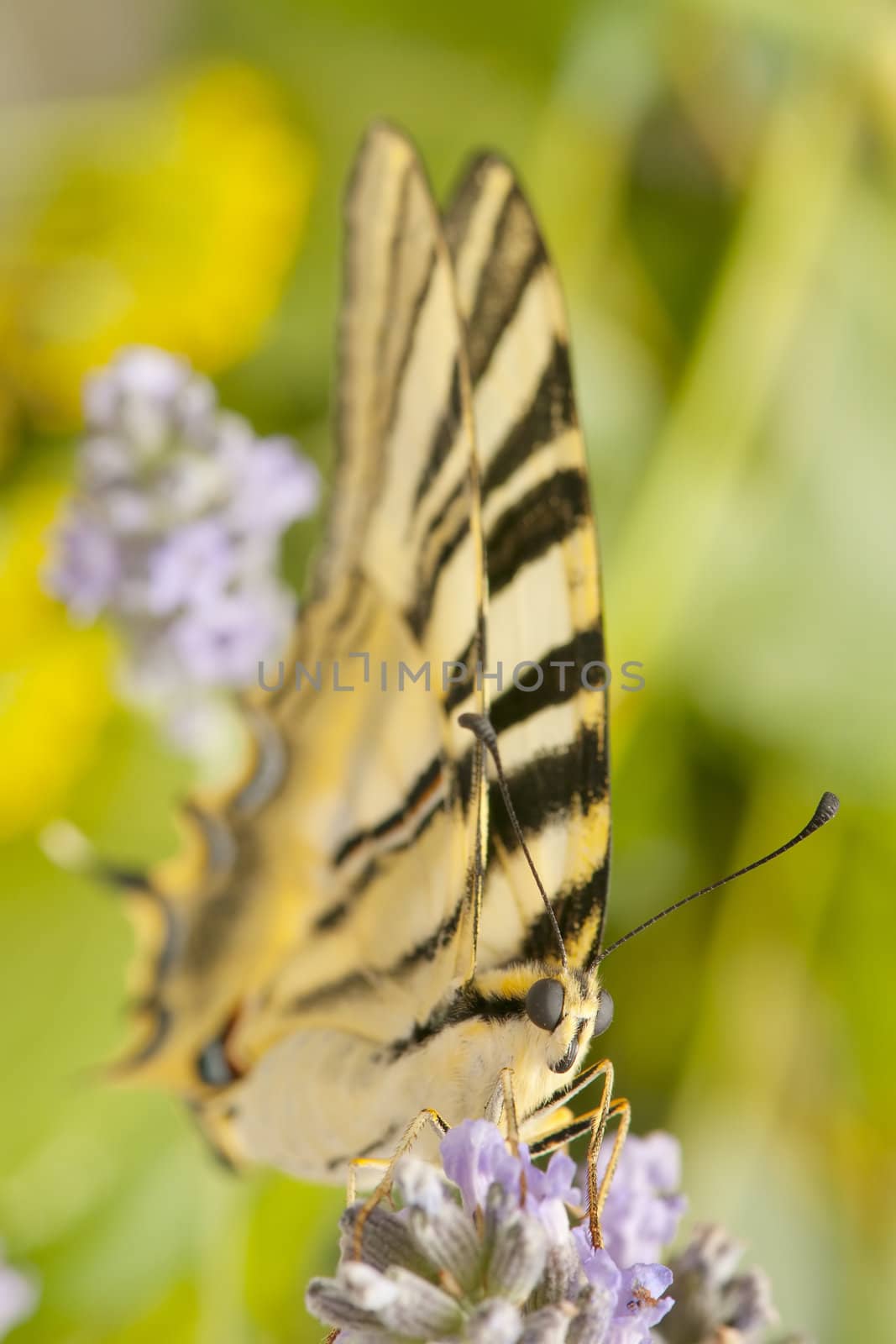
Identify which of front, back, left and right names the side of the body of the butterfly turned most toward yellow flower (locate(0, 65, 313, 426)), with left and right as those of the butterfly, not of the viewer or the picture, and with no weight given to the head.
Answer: back

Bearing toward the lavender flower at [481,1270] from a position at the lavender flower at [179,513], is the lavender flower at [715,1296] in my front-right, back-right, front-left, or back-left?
front-left

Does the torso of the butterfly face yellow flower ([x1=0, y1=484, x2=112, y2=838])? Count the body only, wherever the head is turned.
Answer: no

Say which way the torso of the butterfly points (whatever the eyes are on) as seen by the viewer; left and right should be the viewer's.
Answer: facing the viewer and to the right of the viewer
